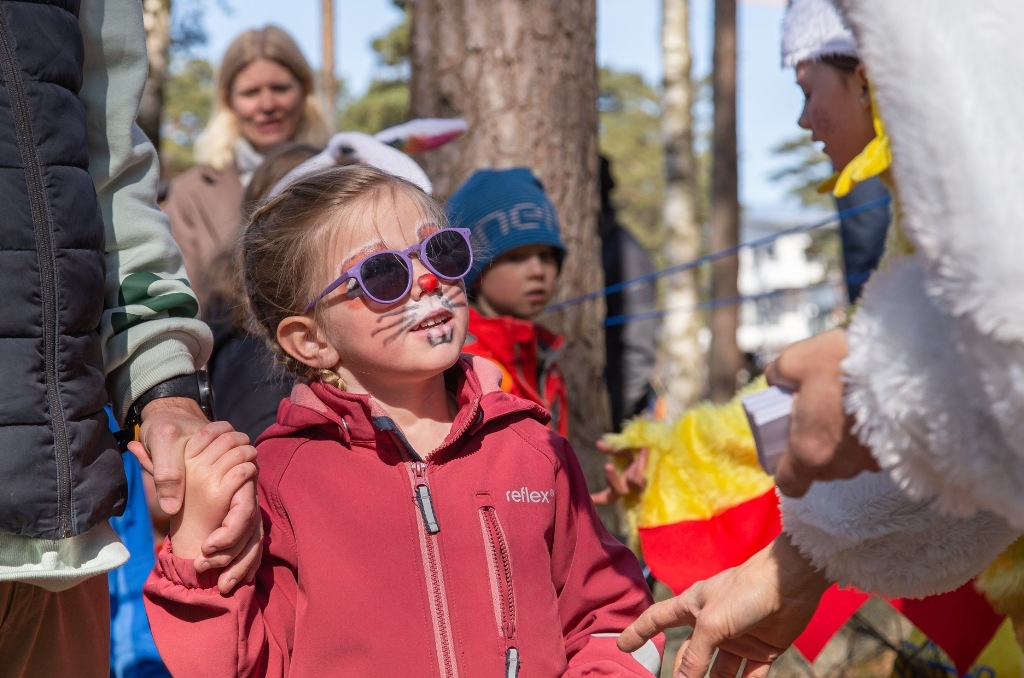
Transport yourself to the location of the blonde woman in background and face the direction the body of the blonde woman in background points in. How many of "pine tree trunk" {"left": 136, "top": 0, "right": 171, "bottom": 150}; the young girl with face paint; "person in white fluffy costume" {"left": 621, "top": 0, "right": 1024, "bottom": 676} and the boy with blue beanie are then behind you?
1

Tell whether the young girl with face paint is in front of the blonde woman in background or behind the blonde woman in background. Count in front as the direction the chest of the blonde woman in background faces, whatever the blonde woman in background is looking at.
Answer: in front

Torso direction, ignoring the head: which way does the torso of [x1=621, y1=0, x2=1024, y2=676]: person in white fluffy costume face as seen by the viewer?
to the viewer's left

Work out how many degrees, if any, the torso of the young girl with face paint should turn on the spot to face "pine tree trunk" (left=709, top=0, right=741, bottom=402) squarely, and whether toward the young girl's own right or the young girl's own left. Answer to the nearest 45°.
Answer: approximately 180°

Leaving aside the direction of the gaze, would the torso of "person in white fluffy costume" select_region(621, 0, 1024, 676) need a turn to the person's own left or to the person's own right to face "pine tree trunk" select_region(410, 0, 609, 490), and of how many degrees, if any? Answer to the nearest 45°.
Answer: approximately 90° to the person's own right

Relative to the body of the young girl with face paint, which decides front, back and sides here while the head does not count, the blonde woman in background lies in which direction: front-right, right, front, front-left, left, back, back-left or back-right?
back

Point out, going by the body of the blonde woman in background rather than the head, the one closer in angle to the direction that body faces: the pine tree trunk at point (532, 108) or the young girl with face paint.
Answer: the young girl with face paint

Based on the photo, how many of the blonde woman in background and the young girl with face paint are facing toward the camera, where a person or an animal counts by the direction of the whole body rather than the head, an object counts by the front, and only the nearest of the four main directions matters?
2

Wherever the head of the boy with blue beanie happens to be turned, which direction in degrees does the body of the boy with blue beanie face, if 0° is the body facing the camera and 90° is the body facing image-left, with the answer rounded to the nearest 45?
approximately 315°

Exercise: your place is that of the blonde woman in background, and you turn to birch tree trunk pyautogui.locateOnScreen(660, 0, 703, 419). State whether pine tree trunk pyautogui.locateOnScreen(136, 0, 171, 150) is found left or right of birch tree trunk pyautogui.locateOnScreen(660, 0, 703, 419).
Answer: left

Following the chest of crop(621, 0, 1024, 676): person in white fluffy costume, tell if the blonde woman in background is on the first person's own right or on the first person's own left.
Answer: on the first person's own right

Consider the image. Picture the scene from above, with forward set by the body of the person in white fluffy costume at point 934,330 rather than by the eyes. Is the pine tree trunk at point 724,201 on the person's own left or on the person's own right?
on the person's own right

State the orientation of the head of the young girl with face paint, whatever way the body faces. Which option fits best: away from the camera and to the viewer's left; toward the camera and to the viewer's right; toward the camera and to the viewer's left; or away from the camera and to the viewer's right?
toward the camera and to the viewer's right
